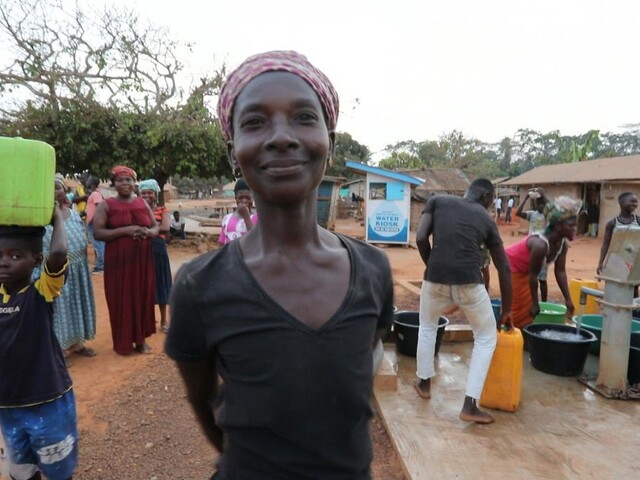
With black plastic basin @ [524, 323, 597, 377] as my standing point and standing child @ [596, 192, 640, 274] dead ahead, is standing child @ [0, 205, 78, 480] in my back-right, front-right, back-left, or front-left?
back-left

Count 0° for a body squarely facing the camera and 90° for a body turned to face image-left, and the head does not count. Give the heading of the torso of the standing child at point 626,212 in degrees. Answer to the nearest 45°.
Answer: approximately 315°

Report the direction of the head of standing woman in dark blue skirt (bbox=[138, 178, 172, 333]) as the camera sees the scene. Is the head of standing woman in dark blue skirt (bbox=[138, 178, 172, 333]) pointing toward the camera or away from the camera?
toward the camera

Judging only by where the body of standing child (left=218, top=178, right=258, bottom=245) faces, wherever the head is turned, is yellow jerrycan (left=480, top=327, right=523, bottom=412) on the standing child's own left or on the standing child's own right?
on the standing child's own left

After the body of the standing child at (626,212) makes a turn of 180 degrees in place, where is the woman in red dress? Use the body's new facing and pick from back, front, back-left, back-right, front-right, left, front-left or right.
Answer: left

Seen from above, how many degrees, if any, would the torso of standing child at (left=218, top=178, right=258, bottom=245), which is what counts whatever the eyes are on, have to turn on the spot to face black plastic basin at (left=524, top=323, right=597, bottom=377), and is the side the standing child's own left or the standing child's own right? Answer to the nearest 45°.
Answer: approximately 45° to the standing child's own left

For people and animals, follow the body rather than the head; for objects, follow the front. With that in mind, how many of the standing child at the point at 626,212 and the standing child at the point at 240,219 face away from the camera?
0

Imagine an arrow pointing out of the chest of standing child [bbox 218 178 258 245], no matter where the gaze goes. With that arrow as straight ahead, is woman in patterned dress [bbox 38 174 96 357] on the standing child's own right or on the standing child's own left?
on the standing child's own right

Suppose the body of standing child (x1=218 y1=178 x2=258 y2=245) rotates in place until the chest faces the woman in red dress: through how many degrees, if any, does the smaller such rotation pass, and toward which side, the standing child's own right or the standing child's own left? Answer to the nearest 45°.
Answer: approximately 90° to the standing child's own right

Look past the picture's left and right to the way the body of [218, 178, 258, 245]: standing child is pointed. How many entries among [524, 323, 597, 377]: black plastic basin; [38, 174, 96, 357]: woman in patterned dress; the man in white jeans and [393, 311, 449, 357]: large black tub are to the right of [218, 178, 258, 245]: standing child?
1

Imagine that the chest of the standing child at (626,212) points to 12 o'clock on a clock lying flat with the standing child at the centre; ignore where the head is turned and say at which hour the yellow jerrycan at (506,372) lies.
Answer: The yellow jerrycan is roughly at 2 o'clock from the standing child.

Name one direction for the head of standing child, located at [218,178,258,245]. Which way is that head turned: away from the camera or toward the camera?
toward the camera

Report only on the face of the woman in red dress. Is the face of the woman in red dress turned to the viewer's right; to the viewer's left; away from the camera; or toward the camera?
toward the camera

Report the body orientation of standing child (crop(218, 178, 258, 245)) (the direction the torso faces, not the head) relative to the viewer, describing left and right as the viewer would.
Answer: facing the viewer

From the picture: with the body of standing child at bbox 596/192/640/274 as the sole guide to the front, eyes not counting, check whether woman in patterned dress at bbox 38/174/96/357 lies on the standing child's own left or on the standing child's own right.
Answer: on the standing child's own right

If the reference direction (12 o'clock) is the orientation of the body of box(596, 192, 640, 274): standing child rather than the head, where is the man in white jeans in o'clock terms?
The man in white jeans is roughly at 2 o'clock from the standing child.

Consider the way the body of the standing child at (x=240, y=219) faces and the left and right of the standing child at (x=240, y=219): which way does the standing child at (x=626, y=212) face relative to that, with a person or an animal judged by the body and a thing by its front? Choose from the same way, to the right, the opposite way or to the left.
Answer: the same way
